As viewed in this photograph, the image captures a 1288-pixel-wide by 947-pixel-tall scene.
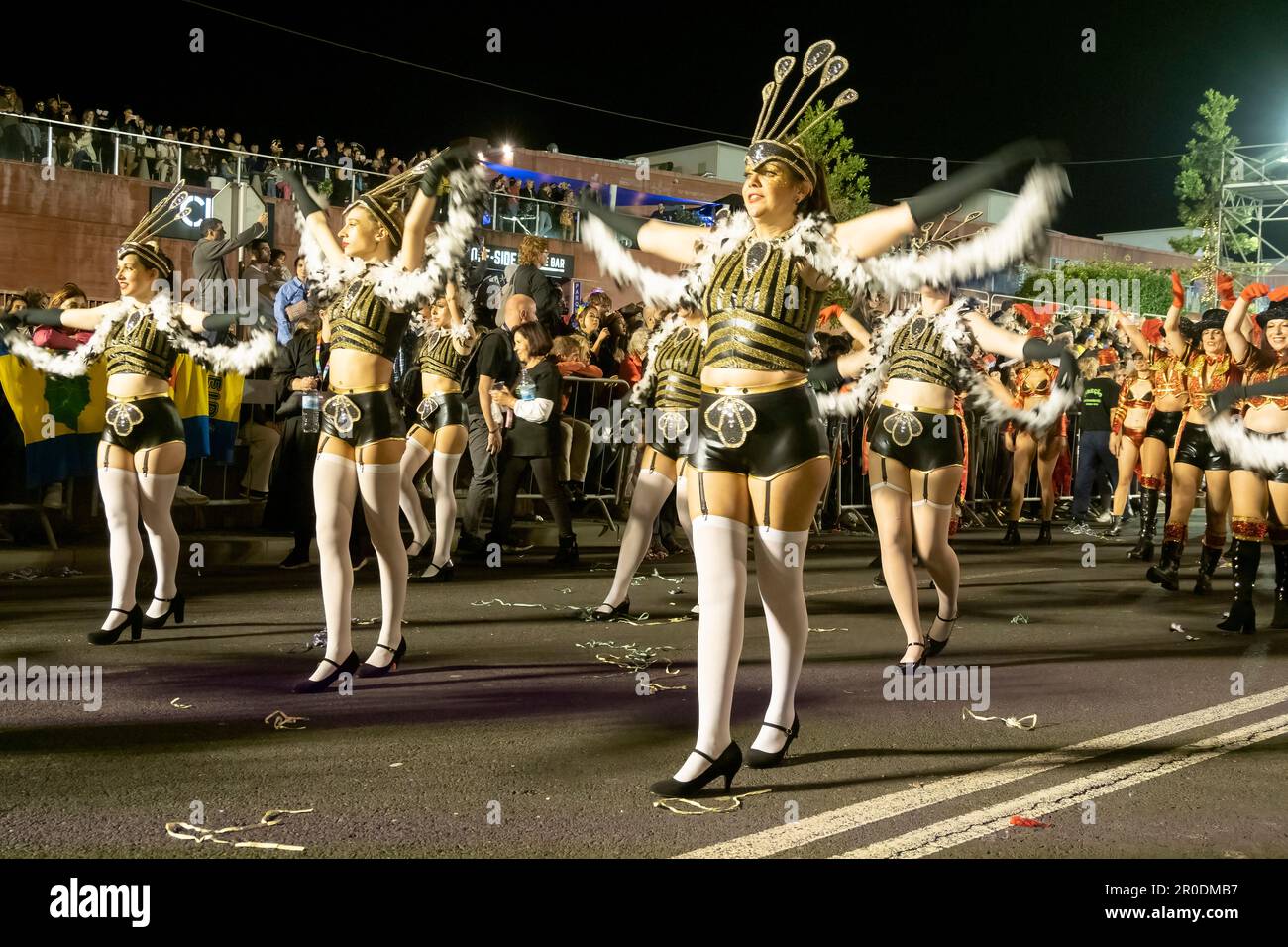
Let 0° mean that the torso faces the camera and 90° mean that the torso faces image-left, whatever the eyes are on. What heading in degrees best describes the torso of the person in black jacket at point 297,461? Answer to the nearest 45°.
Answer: approximately 315°

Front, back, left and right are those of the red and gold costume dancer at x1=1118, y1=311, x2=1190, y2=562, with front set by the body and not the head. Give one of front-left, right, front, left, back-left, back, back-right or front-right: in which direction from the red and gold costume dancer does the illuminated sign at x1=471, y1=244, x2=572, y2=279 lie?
right

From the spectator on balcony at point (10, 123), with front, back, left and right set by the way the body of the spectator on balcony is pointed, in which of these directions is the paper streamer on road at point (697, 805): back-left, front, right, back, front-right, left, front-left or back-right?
front

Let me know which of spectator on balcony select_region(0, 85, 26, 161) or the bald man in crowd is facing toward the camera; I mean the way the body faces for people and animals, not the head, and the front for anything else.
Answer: the spectator on balcony

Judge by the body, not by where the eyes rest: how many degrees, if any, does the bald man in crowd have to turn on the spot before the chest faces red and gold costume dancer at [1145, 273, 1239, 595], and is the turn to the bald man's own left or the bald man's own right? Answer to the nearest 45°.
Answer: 0° — they already face them

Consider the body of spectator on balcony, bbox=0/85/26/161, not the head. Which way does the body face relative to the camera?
toward the camera

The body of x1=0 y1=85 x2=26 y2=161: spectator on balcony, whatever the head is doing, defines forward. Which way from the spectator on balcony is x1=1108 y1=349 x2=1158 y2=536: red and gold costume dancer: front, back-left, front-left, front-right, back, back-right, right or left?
front-left

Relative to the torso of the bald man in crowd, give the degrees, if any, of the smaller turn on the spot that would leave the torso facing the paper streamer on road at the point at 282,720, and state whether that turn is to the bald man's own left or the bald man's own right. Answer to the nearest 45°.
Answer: approximately 90° to the bald man's own right

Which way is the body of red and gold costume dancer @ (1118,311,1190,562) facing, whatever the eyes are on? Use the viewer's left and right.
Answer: facing the viewer and to the left of the viewer

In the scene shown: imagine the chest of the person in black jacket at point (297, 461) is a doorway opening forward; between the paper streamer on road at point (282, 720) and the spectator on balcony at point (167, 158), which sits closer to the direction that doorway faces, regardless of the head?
the paper streamer on road

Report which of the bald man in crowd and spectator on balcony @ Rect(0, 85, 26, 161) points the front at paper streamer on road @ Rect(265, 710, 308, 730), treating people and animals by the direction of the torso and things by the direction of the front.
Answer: the spectator on balcony

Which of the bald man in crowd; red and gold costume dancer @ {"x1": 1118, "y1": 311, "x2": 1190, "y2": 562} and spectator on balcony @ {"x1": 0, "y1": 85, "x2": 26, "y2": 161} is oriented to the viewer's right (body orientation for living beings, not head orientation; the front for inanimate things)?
the bald man in crowd

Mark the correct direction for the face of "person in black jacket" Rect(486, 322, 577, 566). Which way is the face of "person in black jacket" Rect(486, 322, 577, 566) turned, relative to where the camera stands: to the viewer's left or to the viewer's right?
to the viewer's left

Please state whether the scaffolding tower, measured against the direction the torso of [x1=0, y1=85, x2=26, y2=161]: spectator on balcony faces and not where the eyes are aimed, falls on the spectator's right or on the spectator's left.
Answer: on the spectator's left
